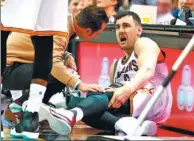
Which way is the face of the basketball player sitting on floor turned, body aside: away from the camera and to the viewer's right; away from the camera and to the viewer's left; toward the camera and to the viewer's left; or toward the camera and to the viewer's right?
toward the camera and to the viewer's left

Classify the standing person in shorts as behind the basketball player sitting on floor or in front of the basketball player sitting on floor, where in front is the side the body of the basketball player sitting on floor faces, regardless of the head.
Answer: in front

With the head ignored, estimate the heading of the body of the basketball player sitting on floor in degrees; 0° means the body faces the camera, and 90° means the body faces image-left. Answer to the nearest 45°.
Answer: approximately 45°
